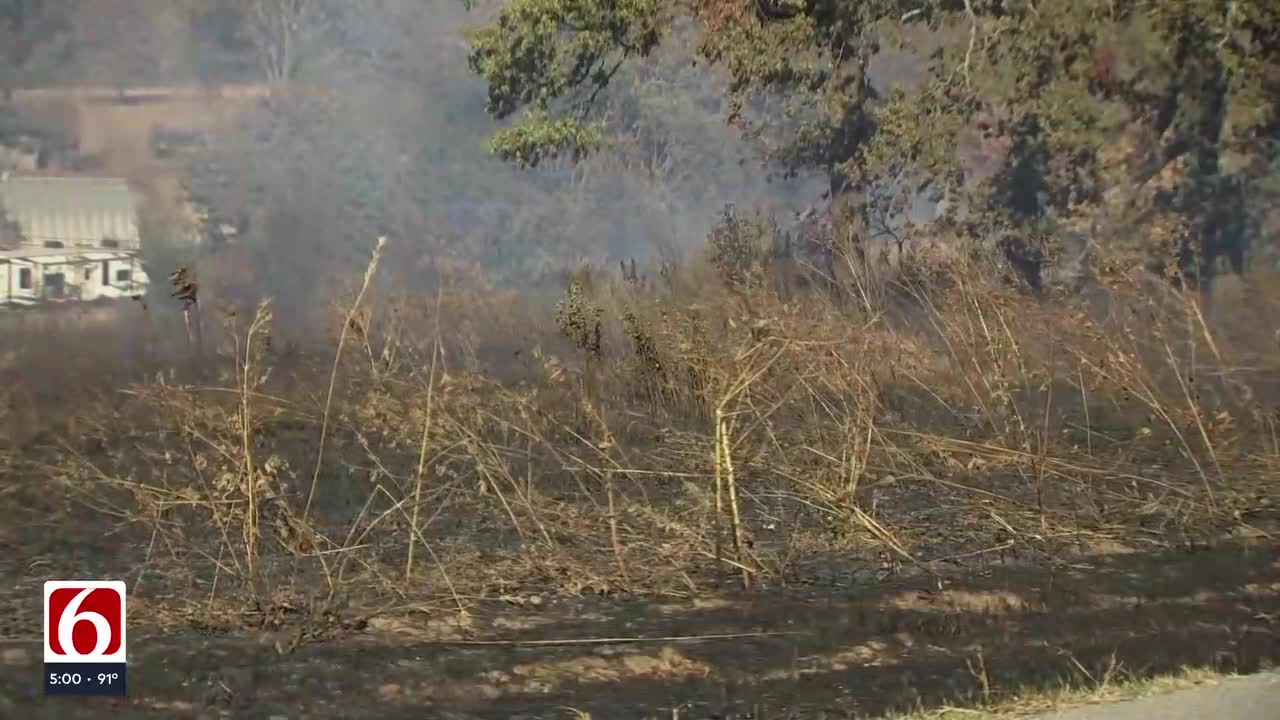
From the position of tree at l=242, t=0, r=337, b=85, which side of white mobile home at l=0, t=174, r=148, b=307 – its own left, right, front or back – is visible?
back

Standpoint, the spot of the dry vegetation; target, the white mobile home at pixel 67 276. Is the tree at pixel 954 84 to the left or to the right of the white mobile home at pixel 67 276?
right

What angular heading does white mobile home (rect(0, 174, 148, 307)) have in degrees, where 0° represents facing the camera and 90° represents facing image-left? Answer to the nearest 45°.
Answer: approximately 0°

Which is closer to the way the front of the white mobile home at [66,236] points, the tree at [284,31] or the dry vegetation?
the dry vegetation

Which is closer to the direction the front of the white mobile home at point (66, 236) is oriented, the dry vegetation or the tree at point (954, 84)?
the dry vegetation

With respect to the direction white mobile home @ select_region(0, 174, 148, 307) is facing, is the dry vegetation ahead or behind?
ahead

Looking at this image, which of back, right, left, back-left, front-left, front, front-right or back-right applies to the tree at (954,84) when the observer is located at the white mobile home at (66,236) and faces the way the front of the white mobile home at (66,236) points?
left
